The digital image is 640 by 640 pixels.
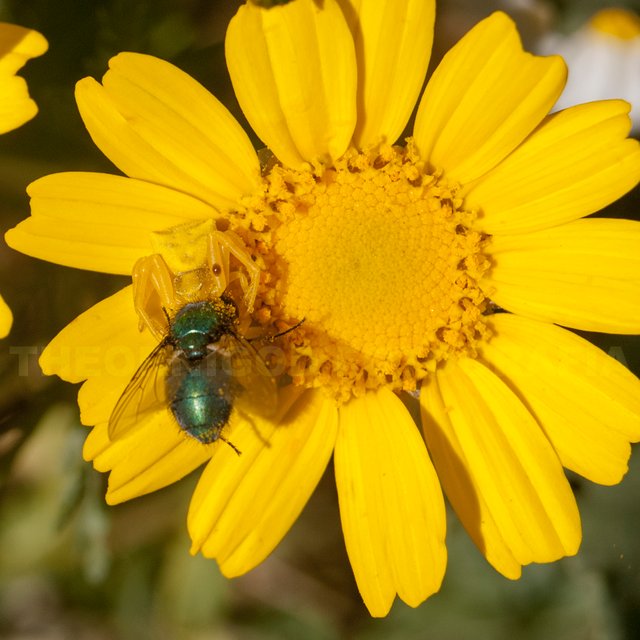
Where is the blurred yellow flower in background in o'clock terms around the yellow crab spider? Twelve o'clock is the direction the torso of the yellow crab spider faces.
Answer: The blurred yellow flower in background is roughly at 4 o'clock from the yellow crab spider.

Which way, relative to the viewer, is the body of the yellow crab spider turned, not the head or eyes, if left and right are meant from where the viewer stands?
facing the viewer
